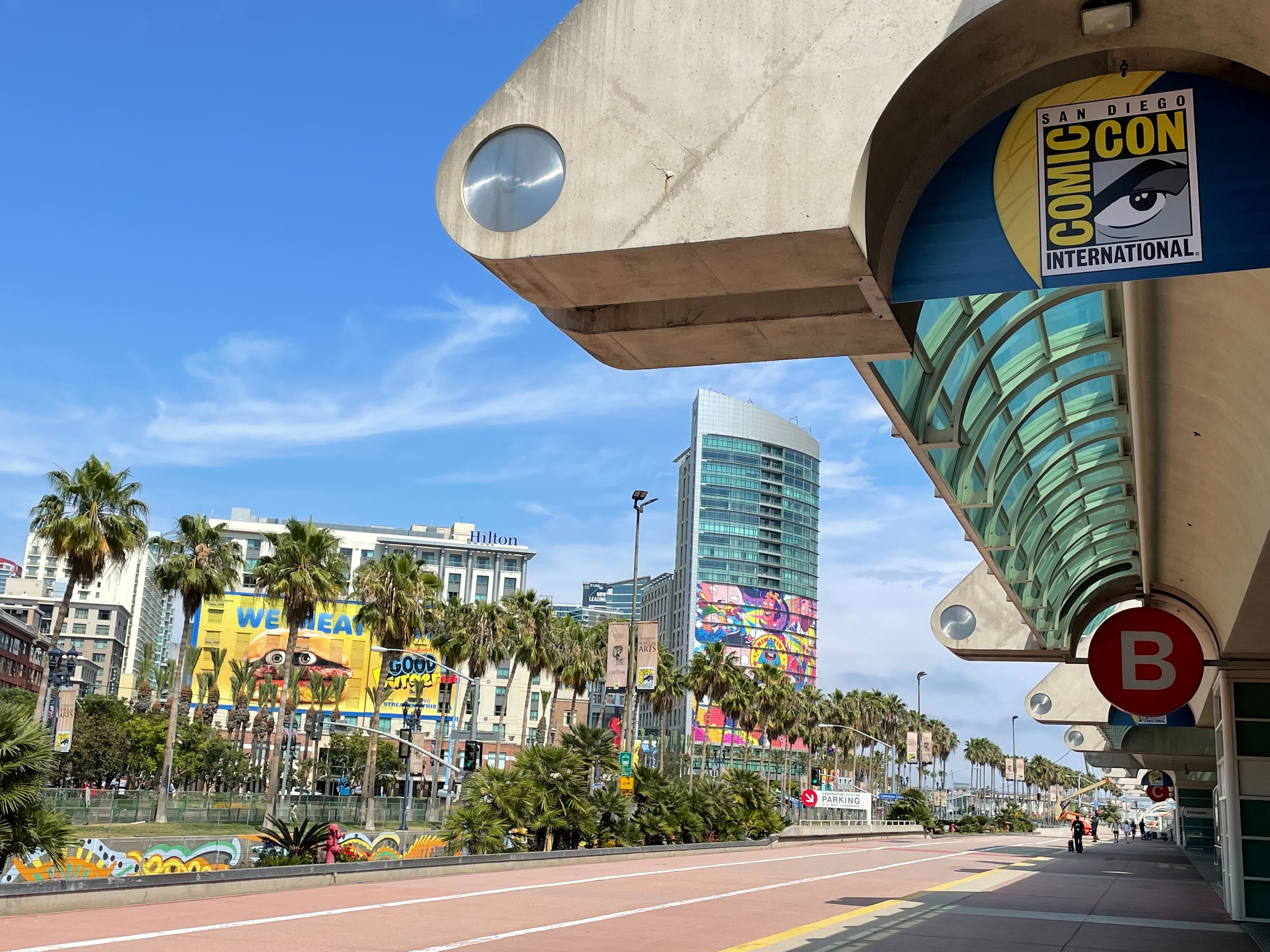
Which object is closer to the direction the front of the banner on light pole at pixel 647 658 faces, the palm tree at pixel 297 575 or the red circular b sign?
the red circular b sign

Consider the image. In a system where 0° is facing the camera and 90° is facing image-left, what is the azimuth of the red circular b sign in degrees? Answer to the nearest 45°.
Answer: approximately 0°

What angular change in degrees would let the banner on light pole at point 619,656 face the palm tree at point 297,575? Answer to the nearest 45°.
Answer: approximately 135° to its right

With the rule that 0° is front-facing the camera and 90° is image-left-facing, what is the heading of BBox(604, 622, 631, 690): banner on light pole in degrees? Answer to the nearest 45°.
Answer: approximately 0°

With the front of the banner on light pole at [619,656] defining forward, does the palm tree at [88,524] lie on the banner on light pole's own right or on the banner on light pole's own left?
on the banner on light pole's own right

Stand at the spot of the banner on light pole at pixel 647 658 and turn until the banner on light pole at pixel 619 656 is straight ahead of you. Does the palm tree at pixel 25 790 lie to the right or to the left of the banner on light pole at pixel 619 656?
left

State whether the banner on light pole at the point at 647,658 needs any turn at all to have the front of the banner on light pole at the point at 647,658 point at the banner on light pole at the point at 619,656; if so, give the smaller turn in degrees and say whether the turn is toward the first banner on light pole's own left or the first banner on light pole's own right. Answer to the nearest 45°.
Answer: approximately 45° to the first banner on light pole's own right

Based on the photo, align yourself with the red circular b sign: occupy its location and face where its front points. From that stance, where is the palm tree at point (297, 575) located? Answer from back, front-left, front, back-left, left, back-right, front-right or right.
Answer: back-right
